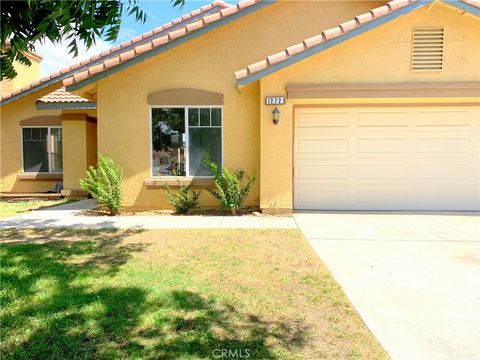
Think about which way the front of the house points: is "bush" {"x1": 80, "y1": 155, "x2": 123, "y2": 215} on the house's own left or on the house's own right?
on the house's own right

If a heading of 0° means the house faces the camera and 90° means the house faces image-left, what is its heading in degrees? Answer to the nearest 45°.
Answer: approximately 0°
